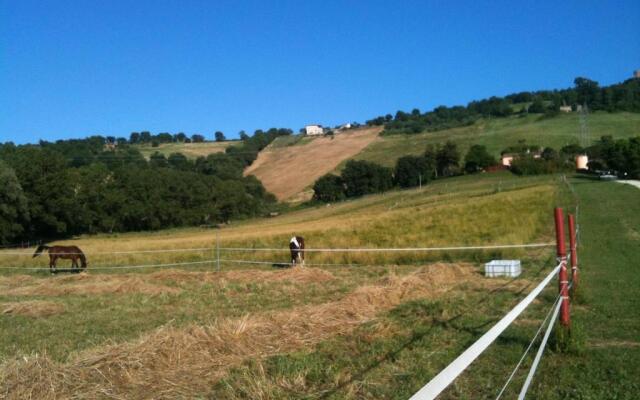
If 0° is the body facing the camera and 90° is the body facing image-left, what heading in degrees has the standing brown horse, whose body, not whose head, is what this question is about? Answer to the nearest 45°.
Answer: approximately 90°

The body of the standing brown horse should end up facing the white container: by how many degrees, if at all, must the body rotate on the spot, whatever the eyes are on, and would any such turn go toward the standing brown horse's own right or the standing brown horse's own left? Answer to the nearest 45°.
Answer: approximately 135° to the standing brown horse's own left

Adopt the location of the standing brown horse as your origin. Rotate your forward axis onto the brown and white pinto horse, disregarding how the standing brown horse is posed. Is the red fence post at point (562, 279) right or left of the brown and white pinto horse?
right

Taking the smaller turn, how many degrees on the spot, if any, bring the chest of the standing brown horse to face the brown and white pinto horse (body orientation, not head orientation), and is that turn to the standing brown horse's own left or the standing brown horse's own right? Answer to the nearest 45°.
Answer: approximately 135° to the standing brown horse's own left

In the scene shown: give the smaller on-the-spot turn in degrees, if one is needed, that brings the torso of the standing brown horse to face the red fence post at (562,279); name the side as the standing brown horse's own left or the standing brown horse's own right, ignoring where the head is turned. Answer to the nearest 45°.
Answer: approximately 90° to the standing brown horse's own left
